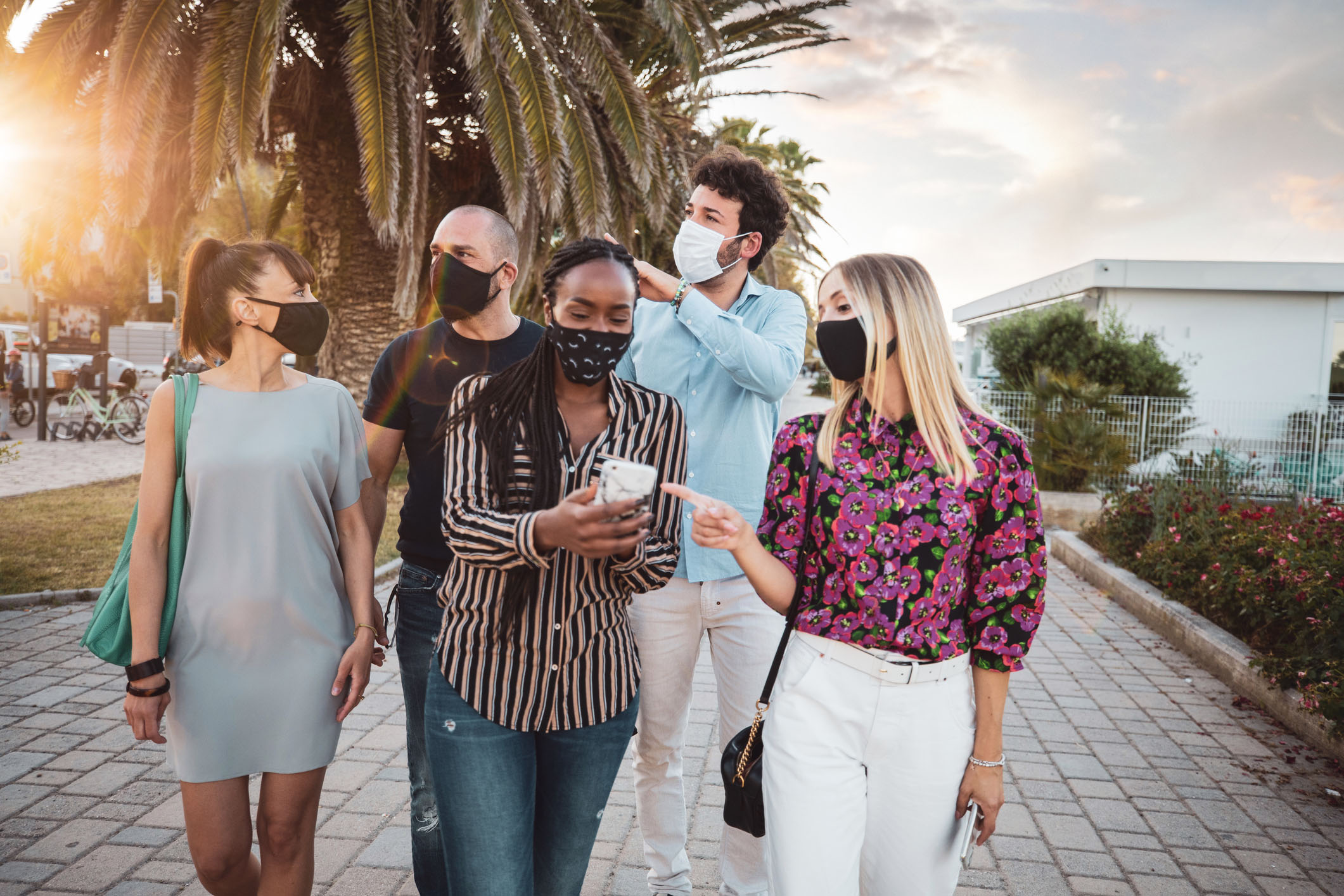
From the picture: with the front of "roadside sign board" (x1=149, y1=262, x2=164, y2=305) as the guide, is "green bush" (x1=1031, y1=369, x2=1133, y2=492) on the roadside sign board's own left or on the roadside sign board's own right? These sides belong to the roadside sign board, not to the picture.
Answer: on the roadside sign board's own left

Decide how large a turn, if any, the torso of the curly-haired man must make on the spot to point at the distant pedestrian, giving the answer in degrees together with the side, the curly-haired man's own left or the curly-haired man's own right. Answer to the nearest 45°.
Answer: approximately 90° to the curly-haired man's own right

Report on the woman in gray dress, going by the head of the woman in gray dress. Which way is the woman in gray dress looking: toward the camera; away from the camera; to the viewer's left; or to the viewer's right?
to the viewer's right

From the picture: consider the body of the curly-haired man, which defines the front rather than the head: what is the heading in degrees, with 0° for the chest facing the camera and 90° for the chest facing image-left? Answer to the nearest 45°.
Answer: approximately 45°

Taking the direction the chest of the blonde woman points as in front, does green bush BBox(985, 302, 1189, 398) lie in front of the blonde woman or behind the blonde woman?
behind

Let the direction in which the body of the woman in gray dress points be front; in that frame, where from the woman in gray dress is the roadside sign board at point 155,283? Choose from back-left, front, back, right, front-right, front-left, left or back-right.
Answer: back

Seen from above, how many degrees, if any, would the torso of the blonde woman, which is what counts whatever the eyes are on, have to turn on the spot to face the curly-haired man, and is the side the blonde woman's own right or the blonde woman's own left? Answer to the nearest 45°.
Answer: approximately 135° to the blonde woman's own right
